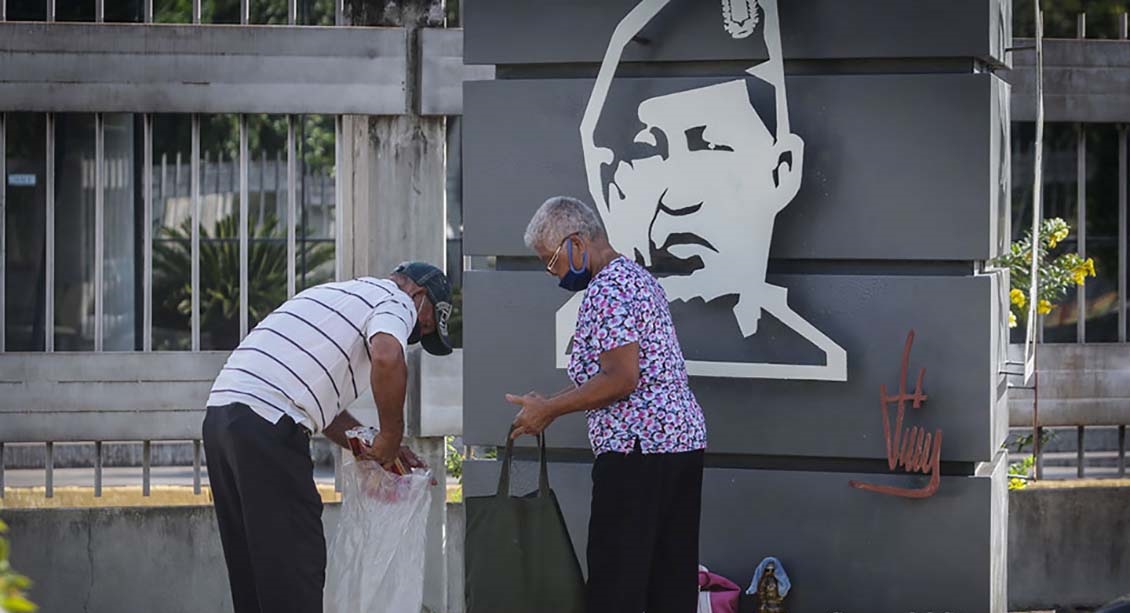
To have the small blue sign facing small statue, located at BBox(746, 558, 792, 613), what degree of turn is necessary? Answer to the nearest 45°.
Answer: approximately 45° to its left

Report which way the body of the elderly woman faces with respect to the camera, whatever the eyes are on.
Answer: to the viewer's left

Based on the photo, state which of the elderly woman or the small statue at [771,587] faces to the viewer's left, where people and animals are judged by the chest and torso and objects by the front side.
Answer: the elderly woman

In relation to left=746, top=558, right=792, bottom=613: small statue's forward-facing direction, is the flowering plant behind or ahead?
behind

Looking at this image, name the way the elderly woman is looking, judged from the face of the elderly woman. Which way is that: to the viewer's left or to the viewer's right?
to the viewer's left

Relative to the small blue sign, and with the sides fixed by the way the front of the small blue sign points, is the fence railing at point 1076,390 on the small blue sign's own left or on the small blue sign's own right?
on the small blue sign's own left

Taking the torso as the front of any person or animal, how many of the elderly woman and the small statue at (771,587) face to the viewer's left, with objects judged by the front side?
1

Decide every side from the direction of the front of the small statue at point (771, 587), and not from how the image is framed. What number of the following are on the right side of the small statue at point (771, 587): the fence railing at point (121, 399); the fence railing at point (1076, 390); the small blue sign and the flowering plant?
2

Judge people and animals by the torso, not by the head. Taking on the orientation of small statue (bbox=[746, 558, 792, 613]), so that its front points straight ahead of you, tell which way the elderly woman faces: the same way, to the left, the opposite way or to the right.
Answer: to the right

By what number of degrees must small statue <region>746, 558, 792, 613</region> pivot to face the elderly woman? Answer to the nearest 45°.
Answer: approximately 45° to its right
